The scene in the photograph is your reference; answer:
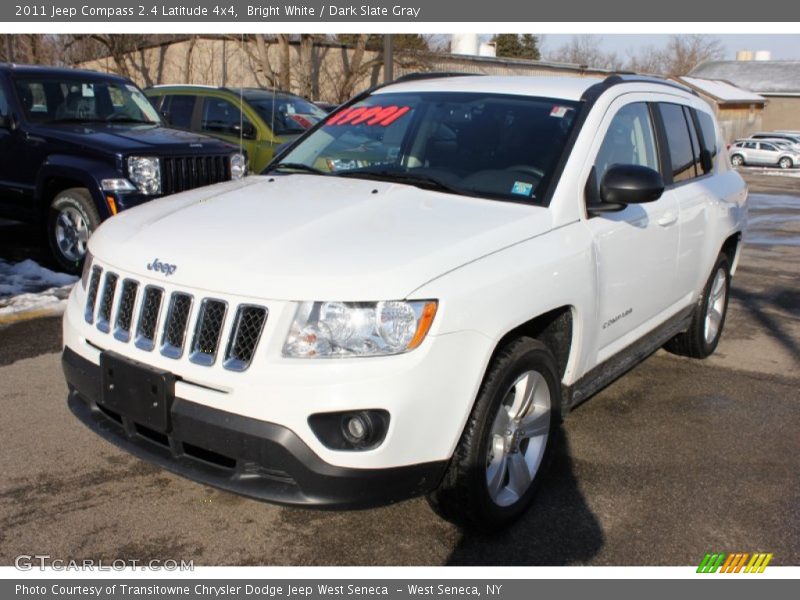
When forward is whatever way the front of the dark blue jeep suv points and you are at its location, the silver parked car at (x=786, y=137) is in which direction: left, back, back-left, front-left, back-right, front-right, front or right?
left

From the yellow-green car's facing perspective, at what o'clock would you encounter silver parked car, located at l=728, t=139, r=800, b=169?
The silver parked car is roughly at 9 o'clock from the yellow-green car.

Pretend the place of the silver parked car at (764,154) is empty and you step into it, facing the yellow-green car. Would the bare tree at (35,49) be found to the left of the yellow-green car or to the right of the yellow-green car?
right

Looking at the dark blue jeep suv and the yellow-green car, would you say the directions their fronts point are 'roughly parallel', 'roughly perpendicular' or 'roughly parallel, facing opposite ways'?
roughly parallel

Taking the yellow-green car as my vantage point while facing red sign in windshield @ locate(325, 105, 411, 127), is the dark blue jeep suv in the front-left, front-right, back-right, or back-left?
front-right

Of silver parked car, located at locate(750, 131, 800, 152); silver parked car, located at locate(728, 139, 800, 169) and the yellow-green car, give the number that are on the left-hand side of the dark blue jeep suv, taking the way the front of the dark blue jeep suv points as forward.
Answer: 3
